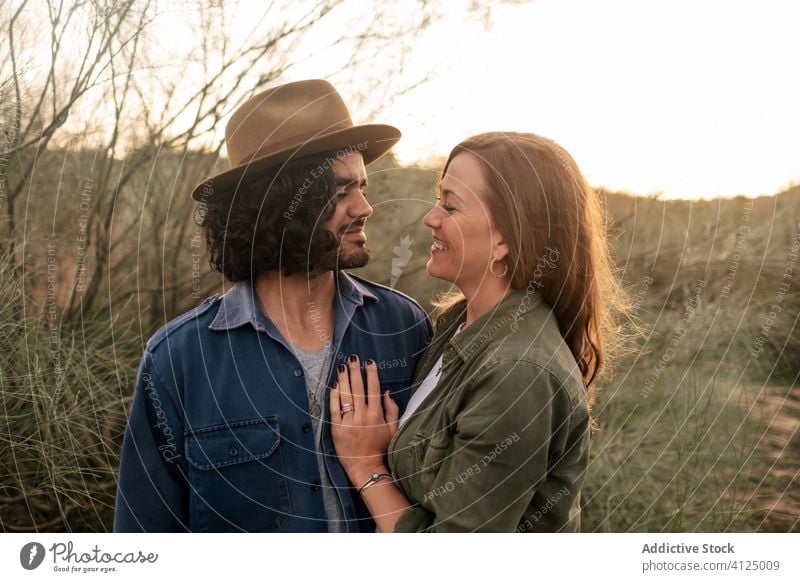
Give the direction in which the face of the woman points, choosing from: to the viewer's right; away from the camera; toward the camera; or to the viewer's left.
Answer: to the viewer's left

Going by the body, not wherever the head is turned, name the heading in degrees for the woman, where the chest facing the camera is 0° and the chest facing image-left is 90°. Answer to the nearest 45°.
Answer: approximately 90°

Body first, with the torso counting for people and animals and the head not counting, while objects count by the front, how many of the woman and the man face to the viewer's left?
1

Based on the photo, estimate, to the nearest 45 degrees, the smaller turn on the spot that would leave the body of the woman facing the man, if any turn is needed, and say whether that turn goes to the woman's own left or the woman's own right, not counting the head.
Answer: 0° — they already face them

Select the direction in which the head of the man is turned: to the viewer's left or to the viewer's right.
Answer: to the viewer's right

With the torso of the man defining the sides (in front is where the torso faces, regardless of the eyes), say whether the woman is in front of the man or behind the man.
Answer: in front

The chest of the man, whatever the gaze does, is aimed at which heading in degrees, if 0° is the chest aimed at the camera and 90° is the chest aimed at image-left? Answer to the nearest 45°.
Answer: approximately 315°
